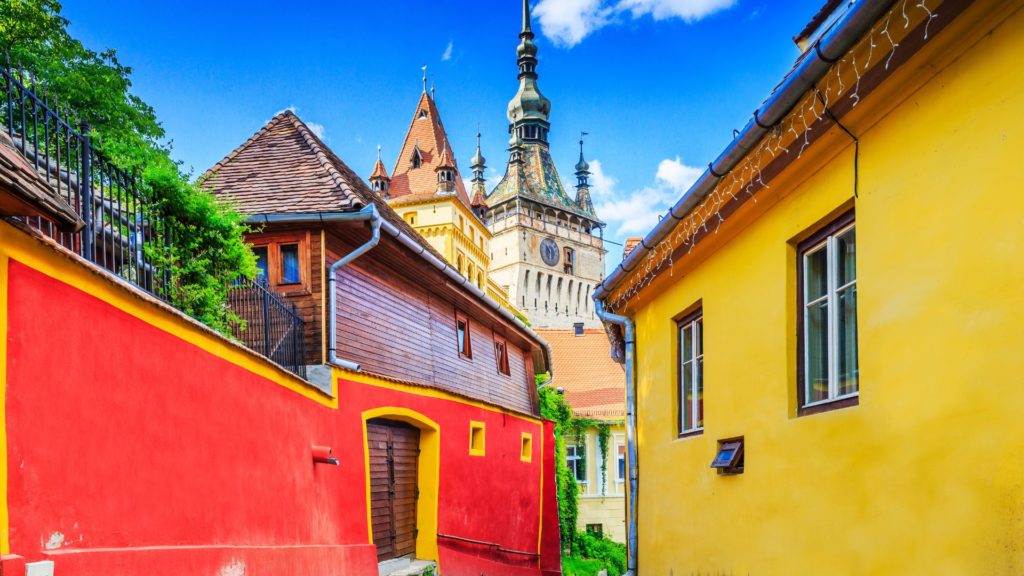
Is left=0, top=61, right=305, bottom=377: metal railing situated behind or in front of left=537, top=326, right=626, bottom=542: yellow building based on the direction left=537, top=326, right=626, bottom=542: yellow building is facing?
in front

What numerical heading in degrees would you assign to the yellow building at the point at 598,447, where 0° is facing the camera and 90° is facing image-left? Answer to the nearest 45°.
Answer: approximately 0°

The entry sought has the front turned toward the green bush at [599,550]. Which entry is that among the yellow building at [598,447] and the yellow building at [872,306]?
the yellow building at [598,447]

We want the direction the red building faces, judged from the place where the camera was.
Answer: facing the viewer and to the right of the viewer

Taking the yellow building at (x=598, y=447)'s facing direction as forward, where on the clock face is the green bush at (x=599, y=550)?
The green bush is roughly at 12 o'clock from the yellow building.

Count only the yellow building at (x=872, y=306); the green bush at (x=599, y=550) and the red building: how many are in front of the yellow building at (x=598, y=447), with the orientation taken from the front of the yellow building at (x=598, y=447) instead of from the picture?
3

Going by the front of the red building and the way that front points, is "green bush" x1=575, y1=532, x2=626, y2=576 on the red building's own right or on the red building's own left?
on the red building's own left

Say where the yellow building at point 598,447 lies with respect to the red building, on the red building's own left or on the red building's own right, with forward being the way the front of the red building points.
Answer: on the red building's own left

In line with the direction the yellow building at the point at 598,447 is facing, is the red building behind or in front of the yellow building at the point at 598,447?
in front

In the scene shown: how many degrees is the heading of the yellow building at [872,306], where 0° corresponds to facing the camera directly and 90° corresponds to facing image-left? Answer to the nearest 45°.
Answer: approximately 45°

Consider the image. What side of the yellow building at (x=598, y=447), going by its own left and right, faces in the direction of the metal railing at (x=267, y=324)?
front
